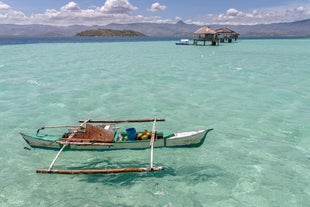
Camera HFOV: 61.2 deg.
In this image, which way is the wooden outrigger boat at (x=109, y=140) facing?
to the viewer's right
